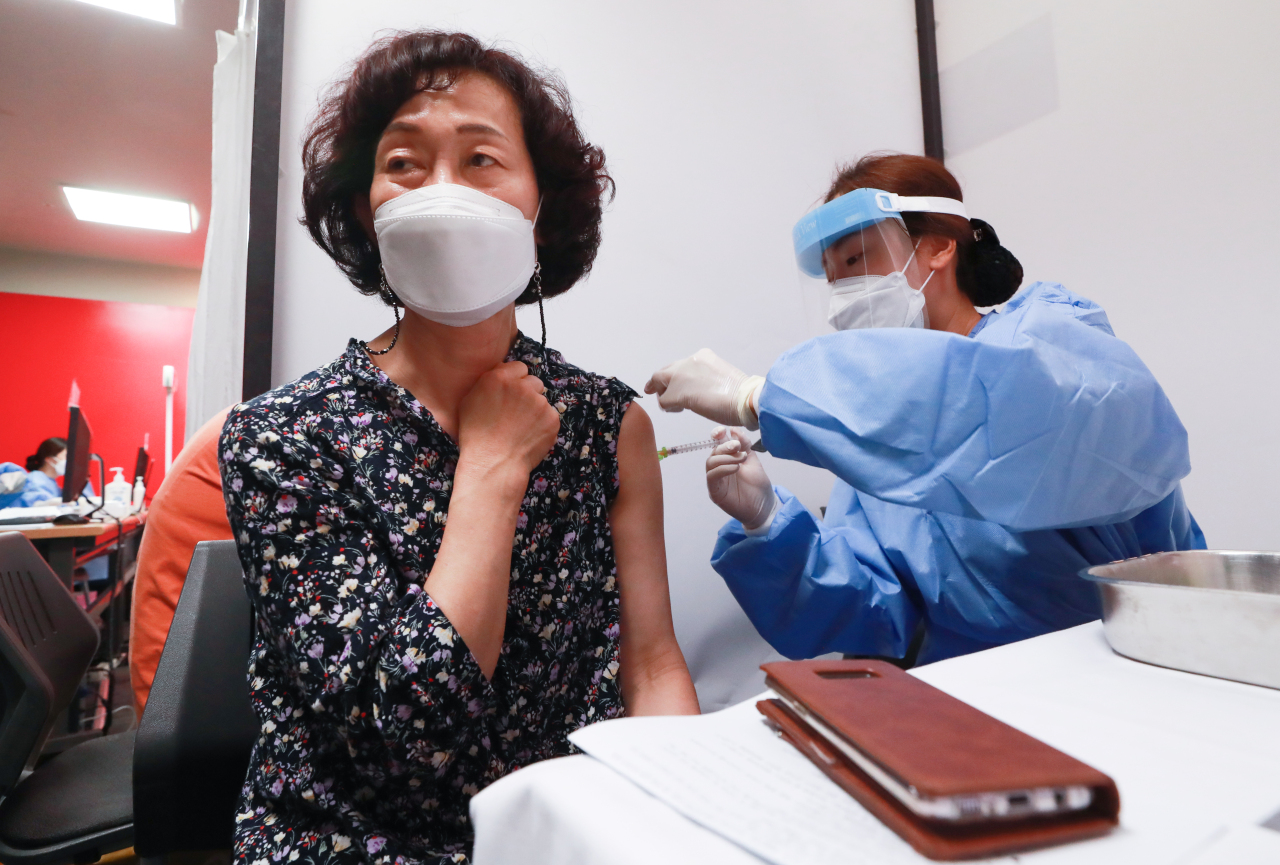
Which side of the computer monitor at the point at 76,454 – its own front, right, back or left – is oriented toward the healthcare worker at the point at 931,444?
left

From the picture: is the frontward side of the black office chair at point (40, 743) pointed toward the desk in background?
no

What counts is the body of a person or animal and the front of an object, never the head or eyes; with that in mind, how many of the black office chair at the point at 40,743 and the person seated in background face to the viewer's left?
0

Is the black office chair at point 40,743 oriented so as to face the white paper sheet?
no

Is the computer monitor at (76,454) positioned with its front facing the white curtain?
no

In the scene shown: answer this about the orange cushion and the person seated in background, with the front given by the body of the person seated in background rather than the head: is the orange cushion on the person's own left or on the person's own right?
on the person's own right

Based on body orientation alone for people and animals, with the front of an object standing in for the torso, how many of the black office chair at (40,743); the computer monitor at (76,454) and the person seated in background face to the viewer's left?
1

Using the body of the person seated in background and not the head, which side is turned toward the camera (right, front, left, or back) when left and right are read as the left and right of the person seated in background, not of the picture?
right

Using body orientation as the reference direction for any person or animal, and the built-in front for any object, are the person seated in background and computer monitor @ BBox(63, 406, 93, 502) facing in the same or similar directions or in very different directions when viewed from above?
very different directions

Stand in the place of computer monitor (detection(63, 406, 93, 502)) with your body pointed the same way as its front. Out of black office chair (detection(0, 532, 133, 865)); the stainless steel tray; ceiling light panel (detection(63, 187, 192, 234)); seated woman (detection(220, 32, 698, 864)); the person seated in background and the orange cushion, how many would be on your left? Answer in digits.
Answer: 4

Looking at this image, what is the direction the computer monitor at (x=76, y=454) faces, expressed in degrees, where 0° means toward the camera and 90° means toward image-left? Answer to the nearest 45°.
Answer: approximately 90°

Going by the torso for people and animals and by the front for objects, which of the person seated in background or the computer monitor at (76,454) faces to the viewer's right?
the person seated in background
